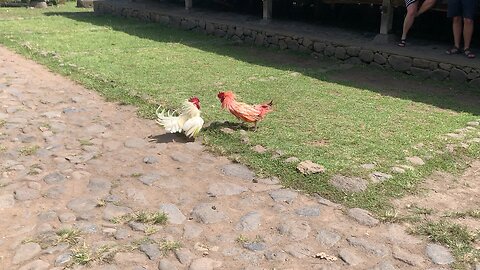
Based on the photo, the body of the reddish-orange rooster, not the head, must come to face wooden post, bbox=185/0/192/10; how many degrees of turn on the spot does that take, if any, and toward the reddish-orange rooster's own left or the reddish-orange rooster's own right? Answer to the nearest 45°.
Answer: approximately 90° to the reddish-orange rooster's own right

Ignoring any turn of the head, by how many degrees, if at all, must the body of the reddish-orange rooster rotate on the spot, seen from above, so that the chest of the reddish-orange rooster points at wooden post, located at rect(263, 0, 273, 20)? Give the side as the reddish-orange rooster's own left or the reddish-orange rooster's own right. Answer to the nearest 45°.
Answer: approximately 90° to the reddish-orange rooster's own right

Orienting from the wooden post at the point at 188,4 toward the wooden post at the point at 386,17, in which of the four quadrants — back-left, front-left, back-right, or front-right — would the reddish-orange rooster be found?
front-right

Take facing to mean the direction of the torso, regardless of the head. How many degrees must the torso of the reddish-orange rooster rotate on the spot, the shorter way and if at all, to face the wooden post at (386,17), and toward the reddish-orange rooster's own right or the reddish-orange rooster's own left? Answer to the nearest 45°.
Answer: approximately 135° to the reddish-orange rooster's own right

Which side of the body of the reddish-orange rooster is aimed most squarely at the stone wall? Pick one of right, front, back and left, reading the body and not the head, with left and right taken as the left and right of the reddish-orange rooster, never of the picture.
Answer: right

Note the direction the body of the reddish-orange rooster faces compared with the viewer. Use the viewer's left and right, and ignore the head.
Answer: facing to the left of the viewer
